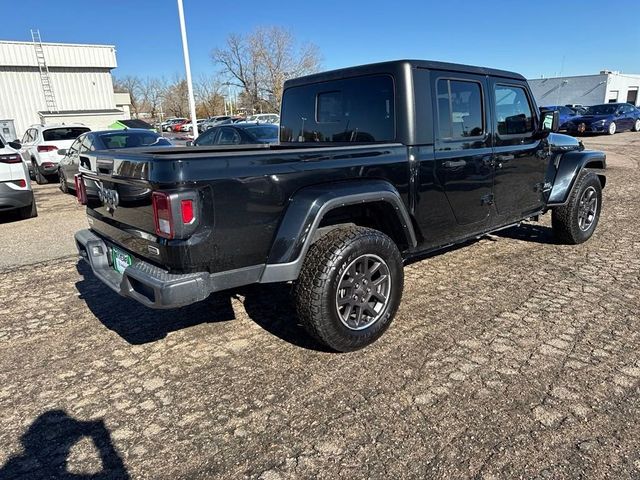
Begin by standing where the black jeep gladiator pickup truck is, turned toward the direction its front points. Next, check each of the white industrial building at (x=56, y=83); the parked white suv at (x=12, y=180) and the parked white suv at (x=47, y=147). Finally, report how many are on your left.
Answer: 3

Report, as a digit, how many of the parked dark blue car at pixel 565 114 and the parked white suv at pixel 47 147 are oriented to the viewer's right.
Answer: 0

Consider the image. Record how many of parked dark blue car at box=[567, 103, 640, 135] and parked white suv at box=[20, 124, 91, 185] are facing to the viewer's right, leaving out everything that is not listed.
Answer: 0

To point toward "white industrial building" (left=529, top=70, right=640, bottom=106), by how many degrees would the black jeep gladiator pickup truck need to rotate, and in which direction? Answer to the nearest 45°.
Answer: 0° — it already faces it

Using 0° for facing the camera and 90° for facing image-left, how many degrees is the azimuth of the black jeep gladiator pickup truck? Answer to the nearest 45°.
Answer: approximately 225°

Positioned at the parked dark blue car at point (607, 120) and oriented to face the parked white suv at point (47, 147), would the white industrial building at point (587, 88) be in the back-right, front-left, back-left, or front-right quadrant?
back-right

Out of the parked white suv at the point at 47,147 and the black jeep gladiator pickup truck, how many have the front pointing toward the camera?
0

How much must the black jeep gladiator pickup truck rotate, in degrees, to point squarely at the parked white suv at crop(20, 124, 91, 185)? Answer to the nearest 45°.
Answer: approximately 90° to its left

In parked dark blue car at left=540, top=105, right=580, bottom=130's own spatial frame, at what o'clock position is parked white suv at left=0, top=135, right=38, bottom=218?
The parked white suv is roughly at 11 o'clock from the parked dark blue car.

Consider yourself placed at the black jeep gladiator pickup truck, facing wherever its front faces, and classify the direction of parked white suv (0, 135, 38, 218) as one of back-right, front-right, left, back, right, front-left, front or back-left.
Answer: left

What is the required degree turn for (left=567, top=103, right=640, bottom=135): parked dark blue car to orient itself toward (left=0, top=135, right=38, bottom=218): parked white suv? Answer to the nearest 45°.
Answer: approximately 45° to its left

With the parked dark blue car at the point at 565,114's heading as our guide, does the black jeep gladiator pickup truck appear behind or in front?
in front

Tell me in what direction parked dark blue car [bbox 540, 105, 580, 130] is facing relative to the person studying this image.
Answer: facing the viewer and to the left of the viewer

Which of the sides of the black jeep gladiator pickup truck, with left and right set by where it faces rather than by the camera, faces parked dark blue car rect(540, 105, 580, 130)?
front

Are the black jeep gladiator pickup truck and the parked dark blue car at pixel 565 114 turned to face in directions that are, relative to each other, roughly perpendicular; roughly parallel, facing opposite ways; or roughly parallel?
roughly parallel, facing opposite ways

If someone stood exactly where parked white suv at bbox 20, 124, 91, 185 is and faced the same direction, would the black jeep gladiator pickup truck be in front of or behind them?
behind

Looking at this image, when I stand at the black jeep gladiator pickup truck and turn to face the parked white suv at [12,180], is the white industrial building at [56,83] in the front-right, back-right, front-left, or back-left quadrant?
front-right
